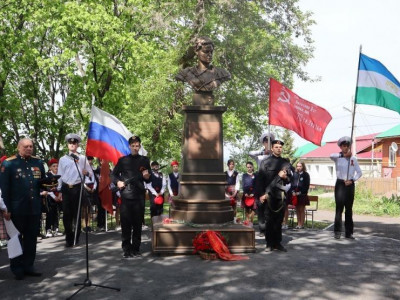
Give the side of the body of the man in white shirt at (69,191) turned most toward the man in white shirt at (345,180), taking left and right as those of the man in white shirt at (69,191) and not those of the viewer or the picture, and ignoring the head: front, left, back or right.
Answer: left

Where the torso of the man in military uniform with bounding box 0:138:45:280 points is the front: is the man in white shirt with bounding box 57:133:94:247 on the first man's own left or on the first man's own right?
on the first man's own left

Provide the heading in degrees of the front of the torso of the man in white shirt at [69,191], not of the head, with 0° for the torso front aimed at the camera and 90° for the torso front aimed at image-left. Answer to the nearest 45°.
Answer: approximately 0°

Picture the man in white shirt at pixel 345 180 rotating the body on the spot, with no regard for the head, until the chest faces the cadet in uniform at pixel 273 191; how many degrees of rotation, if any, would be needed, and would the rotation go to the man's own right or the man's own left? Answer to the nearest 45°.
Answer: approximately 45° to the man's own right

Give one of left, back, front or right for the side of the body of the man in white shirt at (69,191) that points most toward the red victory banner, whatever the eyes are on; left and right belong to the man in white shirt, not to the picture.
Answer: left

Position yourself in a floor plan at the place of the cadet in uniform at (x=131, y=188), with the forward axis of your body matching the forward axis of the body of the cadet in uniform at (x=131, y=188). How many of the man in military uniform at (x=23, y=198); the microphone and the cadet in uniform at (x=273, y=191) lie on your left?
1

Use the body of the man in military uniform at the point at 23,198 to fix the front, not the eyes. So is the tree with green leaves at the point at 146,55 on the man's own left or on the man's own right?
on the man's own left
